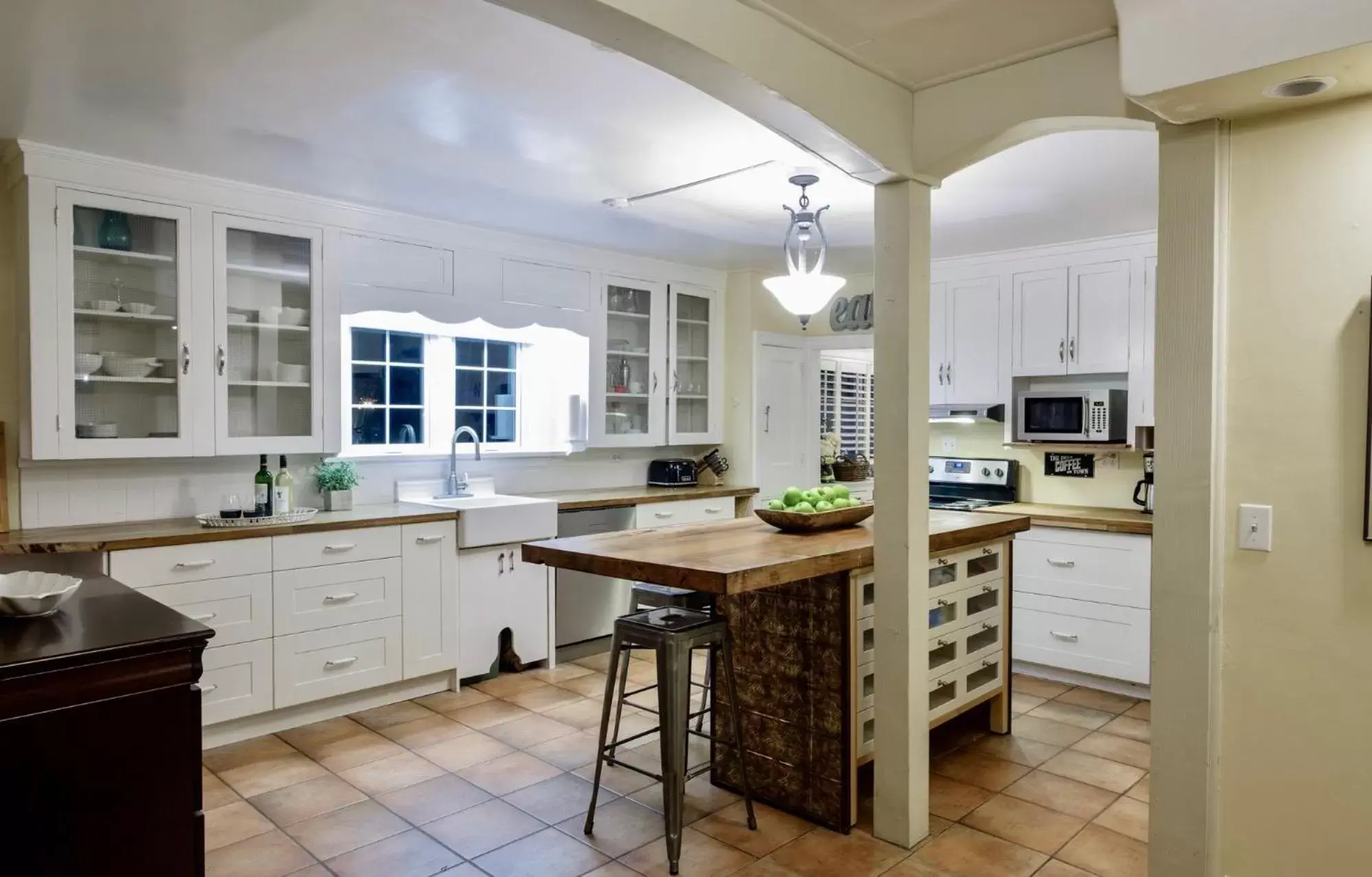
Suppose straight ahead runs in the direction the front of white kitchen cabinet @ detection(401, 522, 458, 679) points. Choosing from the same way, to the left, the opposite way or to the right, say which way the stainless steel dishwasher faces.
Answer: the same way

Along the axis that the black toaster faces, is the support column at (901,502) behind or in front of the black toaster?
in front

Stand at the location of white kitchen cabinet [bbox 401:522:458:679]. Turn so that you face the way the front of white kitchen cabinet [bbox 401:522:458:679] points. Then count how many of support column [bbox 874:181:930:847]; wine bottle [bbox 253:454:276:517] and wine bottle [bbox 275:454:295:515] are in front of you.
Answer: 1

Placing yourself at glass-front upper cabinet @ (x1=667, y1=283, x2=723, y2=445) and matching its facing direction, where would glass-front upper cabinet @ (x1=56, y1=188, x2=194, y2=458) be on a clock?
glass-front upper cabinet @ (x1=56, y1=188, x2=194, y2=458) is roughly at 3 o'clock from glass-front upper cabinet @ (x1=667, y1=283, x2=723, y2=445).

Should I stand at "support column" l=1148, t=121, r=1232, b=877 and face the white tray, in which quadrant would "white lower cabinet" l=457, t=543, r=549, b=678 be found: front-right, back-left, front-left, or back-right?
front-right

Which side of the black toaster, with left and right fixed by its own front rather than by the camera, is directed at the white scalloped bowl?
right

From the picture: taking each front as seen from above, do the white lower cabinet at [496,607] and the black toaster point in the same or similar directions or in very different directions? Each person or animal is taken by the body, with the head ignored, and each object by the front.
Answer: same or similar directions

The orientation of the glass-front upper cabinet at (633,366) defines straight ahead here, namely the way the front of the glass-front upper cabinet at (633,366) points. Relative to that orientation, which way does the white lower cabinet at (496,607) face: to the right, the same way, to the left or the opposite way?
the same way

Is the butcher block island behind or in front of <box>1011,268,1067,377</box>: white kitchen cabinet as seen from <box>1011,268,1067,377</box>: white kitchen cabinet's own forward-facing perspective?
in front

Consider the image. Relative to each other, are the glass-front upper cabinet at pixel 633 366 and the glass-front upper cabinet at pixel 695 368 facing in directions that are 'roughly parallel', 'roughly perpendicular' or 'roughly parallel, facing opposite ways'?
roughly parallel

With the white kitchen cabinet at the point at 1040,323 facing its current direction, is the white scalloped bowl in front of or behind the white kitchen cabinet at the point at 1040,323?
in front

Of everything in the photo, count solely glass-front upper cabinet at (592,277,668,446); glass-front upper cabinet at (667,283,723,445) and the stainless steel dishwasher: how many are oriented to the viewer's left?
0

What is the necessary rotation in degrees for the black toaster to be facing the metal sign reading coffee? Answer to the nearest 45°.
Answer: approximately 45° to its left

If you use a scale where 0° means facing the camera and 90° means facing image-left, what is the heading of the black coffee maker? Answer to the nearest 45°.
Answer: approximately 45°

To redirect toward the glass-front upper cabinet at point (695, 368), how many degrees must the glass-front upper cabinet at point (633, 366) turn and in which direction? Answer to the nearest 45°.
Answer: approximately 90° to its left

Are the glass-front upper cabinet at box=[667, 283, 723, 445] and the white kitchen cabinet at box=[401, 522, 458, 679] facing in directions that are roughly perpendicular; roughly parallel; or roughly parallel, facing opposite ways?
roughly parallel
